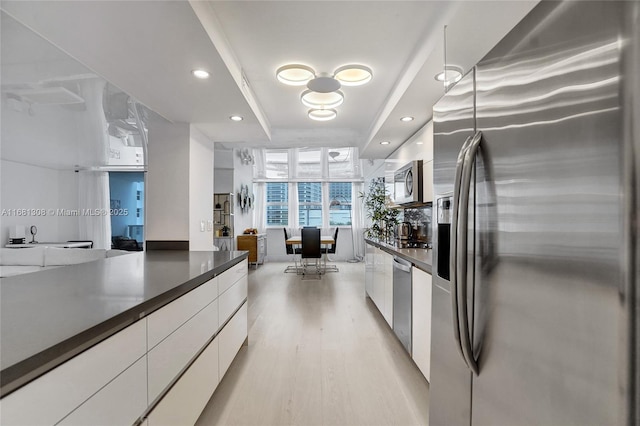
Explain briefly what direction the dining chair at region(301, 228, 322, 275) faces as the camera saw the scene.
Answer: facing away from the viewer

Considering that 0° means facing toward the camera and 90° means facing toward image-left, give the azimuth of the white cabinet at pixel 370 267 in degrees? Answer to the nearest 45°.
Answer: approximately 90°

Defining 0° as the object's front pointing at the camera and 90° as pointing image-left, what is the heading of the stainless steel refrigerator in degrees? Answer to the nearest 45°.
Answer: approximately 45°

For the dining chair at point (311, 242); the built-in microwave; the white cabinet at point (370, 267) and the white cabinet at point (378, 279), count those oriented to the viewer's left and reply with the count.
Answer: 3

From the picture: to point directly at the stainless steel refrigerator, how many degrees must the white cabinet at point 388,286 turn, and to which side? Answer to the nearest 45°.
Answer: approximately 90° to its left

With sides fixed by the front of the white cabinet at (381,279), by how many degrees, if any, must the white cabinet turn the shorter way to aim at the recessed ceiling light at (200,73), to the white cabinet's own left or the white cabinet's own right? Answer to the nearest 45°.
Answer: approximately 45° to the white cabinet's own left

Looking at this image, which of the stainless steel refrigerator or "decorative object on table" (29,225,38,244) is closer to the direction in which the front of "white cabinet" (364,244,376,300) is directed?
the decorative object on table

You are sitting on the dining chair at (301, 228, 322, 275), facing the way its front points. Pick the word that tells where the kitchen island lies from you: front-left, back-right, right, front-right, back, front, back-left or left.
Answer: back

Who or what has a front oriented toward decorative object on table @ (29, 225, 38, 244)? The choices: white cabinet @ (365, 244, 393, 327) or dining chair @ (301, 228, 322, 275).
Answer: the white cabinet
